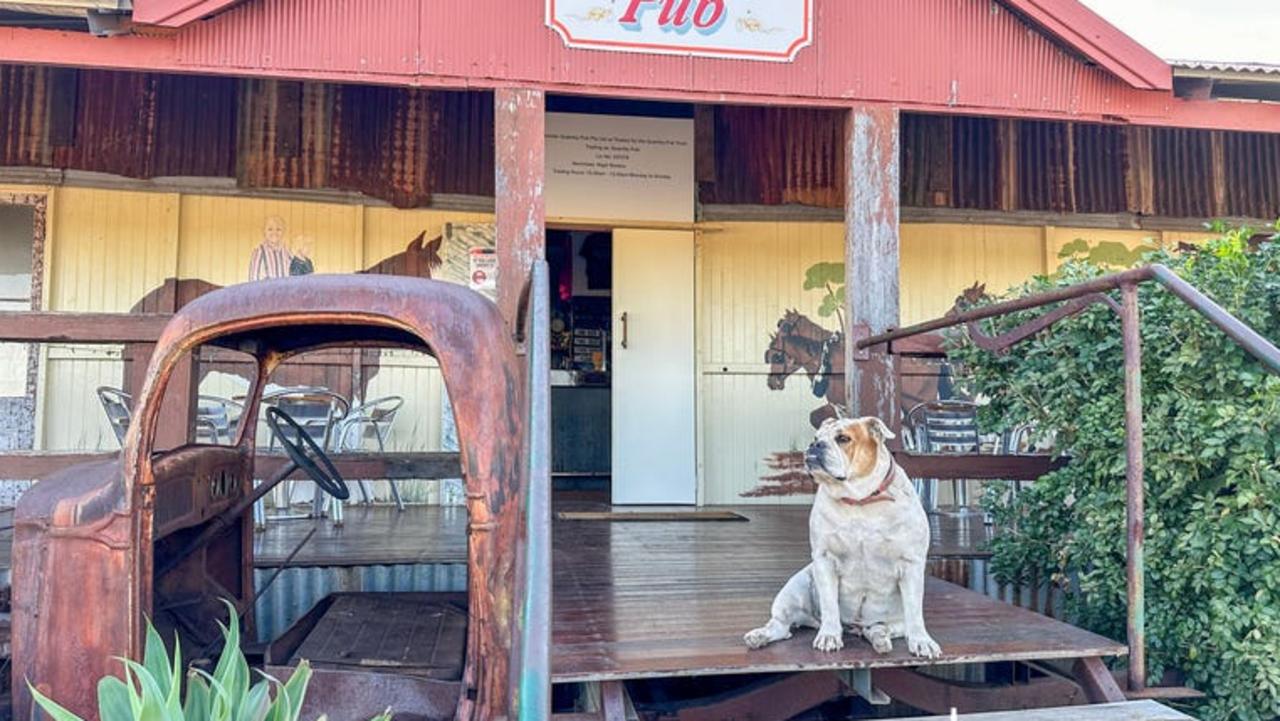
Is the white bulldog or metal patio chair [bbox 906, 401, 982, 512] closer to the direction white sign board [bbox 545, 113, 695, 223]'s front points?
the white bulldog

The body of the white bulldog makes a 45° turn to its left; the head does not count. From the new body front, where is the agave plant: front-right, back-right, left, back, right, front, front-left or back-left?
right

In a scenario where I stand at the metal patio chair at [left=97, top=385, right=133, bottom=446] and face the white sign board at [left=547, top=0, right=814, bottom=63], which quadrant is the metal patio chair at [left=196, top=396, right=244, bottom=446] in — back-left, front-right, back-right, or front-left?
front-left

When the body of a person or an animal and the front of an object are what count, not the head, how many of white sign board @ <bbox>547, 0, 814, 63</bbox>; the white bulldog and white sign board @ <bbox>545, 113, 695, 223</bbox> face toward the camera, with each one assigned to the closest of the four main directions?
3

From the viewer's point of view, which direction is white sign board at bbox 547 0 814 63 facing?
toward the camera

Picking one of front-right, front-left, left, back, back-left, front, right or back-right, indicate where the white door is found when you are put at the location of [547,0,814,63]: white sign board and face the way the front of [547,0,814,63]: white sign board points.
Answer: back

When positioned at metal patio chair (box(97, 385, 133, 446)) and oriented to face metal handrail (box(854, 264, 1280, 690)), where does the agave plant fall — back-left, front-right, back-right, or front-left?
front-right

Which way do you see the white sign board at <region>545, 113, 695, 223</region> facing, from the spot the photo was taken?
facing the viewer

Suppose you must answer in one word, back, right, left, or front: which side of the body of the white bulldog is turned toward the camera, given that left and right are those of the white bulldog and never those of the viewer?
front

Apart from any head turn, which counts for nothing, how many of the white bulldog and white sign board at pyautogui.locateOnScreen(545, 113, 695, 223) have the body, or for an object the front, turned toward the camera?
2
